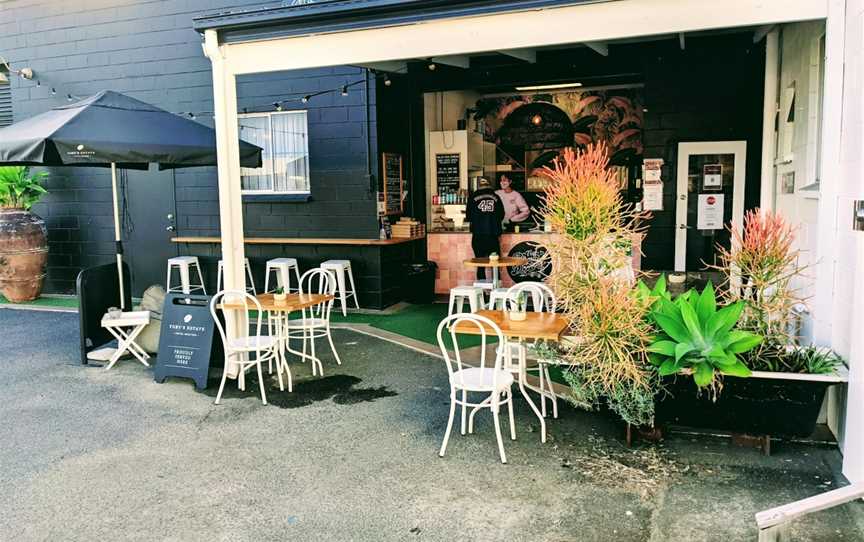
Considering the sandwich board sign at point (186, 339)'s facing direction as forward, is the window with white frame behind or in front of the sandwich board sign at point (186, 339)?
behind

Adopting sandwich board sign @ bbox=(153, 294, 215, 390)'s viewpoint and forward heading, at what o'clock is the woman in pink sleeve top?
The woman in pink sleeve top is roughly at 8 o'clock from the sandwich board sign.

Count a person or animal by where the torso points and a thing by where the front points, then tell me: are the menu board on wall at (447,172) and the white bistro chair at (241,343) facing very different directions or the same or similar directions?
very different directions

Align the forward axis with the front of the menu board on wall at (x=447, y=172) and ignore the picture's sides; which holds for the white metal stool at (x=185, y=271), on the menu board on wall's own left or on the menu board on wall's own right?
on the menu board on wall's own right

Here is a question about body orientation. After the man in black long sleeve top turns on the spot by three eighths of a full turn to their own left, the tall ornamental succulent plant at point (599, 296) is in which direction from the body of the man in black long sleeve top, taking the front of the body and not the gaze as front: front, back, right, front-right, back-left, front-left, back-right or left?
front-left

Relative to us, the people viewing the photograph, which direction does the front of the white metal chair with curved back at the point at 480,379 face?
facing away from the viewer and to the right of the viewer

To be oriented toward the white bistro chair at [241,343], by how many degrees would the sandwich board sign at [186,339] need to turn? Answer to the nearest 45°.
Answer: approximately 45° to its left

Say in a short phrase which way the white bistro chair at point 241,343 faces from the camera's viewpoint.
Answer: facing away from the viewer and to the right of the viewer

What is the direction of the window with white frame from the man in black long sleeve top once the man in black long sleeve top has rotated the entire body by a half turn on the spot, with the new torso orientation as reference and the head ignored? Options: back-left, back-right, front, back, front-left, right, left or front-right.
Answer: right

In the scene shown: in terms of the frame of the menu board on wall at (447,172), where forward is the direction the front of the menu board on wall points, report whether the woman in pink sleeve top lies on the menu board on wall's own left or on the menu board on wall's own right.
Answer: on the menu board on wall's own left

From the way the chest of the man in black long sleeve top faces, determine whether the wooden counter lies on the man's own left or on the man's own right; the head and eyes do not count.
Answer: on the man's own left

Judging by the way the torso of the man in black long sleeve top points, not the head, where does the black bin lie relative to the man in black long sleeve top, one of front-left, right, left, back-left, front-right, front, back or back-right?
left

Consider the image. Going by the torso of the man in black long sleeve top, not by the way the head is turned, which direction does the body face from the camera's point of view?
away from the camera

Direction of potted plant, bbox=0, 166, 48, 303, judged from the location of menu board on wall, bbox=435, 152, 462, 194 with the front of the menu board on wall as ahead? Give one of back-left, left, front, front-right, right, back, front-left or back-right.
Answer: right
